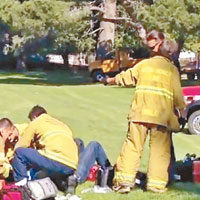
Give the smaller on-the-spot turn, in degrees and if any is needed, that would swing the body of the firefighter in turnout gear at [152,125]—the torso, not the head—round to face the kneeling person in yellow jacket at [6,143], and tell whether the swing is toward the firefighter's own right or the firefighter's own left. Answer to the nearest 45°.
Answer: approximately 90° to the firefighter's own left

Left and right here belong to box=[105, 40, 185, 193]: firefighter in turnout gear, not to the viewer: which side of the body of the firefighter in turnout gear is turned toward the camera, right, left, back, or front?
back
